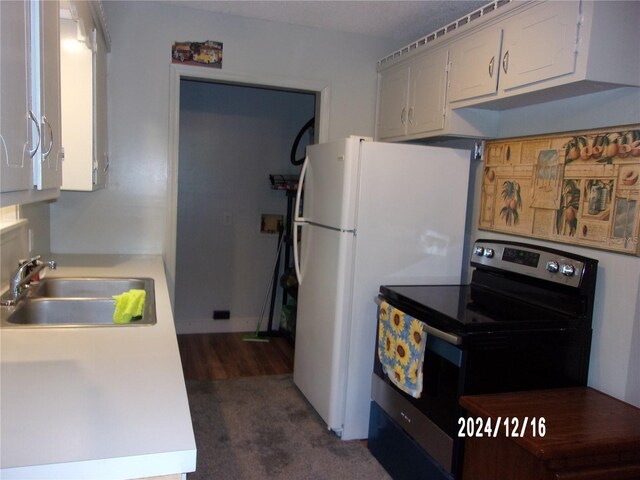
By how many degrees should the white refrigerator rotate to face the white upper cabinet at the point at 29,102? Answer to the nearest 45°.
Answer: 0° — it already faces it

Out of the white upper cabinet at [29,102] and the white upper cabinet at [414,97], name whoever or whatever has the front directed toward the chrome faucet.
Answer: the white upper cabinet at [414,97]

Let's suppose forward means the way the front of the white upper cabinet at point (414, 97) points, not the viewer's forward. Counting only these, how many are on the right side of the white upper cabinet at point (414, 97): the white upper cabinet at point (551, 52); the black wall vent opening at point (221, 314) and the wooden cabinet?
1

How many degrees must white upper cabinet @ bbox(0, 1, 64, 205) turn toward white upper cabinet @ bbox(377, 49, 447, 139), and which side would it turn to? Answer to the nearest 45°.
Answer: approximately 90° to its left

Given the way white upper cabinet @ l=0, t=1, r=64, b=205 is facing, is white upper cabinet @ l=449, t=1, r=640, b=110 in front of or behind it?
in front

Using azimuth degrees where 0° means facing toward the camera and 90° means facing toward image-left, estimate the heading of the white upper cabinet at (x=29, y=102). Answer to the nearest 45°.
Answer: approximately 315°

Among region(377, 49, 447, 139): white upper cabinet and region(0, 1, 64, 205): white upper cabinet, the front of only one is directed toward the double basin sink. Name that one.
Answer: region(377, 49, 447, 139): white upper cabinet

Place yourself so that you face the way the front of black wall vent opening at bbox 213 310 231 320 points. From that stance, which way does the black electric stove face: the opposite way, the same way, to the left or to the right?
to the right
